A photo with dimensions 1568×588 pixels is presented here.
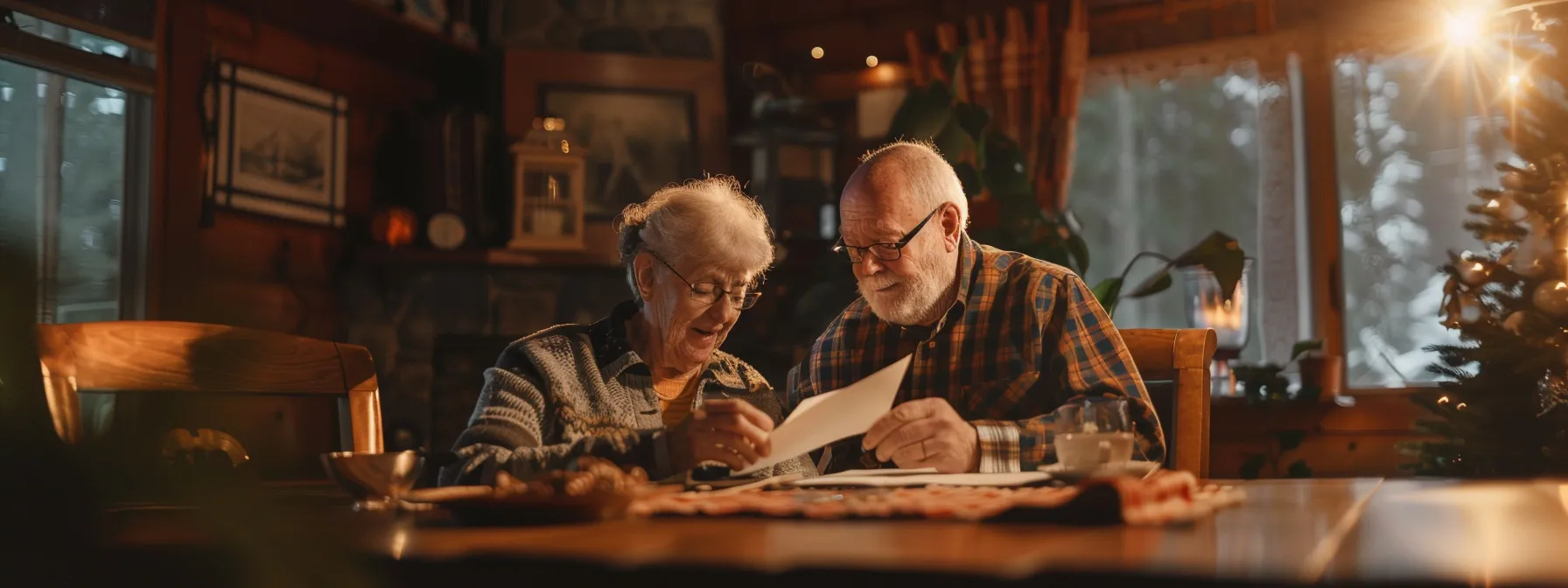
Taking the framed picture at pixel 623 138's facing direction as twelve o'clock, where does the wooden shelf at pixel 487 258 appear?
The wooden shelf is roughly at 2 o'clock from the framed picture.

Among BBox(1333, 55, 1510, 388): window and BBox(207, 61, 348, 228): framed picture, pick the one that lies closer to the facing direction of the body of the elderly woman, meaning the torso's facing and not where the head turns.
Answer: the window

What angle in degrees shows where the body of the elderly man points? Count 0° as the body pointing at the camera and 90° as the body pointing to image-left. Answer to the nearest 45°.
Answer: approximately 45°

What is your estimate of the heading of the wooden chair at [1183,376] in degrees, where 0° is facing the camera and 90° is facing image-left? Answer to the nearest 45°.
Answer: approximately 45°

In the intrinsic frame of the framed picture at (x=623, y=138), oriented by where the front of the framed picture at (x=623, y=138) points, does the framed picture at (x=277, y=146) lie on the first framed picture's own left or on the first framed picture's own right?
on the first framed picture's own right

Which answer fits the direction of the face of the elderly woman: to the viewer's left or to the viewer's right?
to the viewer's right

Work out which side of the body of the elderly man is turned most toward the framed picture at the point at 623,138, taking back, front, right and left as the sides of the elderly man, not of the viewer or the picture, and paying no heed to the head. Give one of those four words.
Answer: right

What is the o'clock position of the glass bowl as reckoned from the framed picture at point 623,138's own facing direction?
The glass bowl is roughly at 12 o'clock from the framed picture.

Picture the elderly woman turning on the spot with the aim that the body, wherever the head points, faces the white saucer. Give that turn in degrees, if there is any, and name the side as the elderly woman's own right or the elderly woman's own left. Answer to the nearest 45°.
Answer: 0° — they already face it

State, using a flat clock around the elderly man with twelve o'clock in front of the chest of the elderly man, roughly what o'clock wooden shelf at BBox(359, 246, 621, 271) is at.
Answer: The wooden shelf is roughly at 3 o'clock from the elderly man.

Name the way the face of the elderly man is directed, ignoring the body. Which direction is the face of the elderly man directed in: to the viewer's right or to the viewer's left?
to the viewer's left

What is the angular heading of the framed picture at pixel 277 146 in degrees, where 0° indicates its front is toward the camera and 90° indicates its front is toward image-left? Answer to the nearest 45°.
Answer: approximately 315°

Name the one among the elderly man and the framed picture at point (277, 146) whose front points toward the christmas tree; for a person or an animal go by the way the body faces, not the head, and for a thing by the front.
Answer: the framed picture
